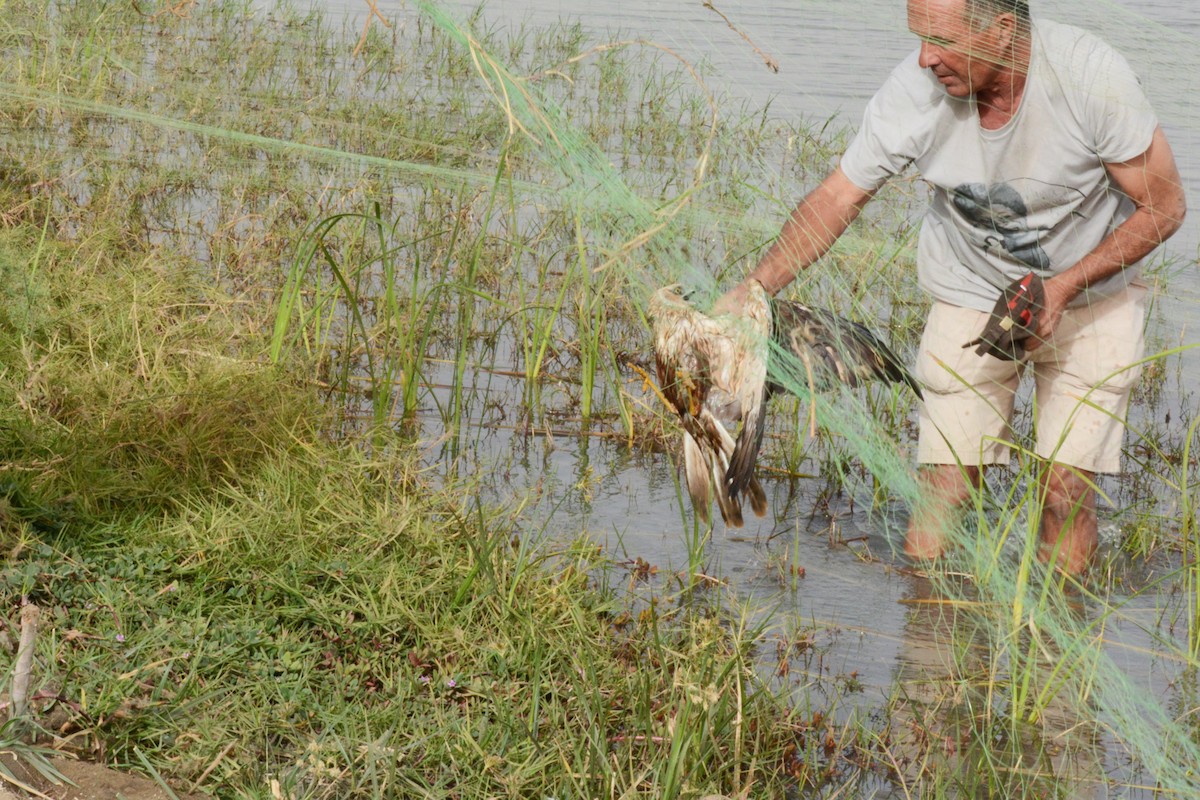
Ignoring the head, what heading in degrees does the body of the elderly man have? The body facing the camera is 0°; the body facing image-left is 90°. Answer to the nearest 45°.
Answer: approximately 45°
